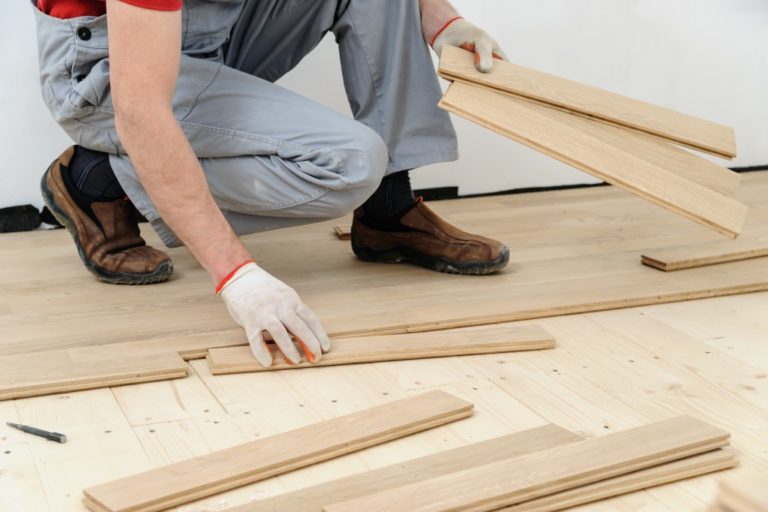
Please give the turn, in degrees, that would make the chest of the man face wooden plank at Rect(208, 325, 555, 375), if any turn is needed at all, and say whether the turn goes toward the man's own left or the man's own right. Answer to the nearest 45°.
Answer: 0° — they already face it

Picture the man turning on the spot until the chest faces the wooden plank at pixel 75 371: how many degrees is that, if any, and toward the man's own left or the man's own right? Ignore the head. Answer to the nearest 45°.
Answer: approximately 45° to the man's own right

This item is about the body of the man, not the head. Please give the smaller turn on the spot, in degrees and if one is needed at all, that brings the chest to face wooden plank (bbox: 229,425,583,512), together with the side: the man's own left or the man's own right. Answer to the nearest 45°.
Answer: approximately 45° to the man's own right

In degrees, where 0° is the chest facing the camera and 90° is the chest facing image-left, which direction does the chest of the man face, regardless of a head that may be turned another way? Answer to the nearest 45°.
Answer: approximately 315°

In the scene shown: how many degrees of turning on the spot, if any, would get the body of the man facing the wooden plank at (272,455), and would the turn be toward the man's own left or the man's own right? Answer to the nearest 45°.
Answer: approximately 45° to the man's own right

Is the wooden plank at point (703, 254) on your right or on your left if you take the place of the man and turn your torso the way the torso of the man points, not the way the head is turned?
on your left

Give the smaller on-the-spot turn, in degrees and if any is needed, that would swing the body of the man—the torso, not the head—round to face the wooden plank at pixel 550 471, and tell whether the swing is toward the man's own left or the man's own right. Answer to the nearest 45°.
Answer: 0° — they already face it
